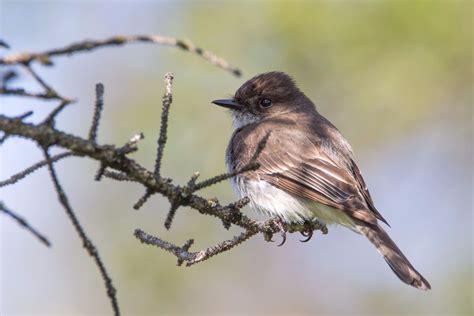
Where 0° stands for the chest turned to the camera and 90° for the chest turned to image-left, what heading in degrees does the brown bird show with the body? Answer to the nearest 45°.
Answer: approximately 90°
